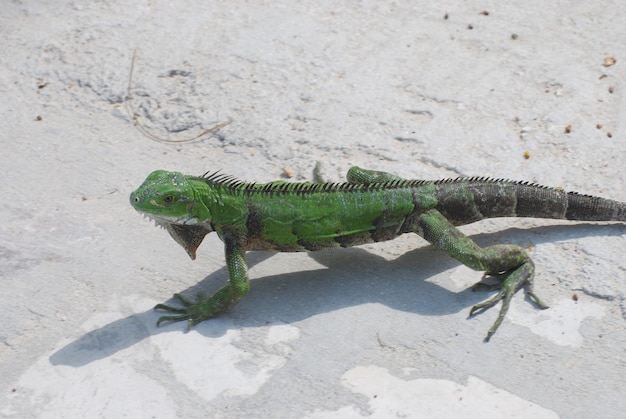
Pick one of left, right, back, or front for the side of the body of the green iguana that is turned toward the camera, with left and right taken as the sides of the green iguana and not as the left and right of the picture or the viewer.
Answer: left
